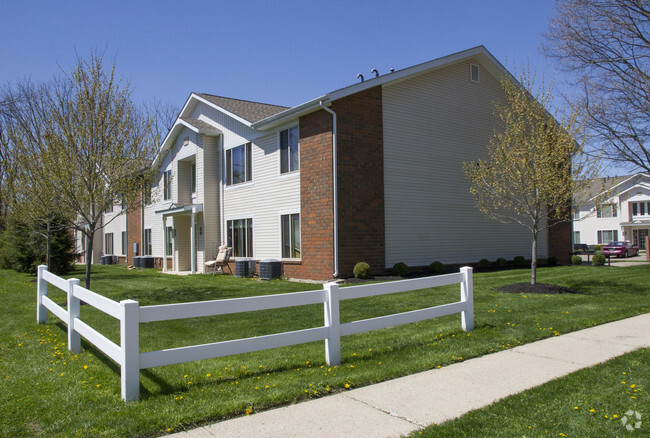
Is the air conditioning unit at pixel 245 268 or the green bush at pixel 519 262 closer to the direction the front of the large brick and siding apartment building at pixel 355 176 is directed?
the air conditioning unit

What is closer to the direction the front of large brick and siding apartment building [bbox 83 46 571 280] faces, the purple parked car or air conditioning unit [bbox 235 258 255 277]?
the air conditioning unit

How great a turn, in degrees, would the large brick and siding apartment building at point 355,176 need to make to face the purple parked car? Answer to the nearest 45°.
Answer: approximately 180°

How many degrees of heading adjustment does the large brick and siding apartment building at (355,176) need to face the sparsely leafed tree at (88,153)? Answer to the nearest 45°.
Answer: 0° — it already faces it

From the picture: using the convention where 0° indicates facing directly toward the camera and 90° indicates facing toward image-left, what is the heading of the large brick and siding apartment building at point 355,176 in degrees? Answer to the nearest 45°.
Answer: approximately 45°

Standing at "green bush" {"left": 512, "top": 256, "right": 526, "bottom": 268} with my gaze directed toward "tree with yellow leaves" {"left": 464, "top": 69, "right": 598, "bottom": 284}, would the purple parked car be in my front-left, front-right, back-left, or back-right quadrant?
back-left
